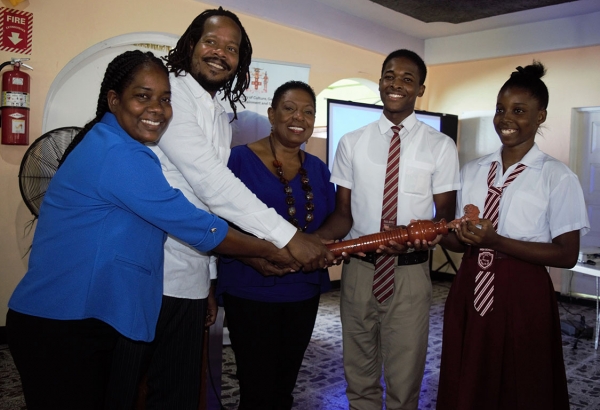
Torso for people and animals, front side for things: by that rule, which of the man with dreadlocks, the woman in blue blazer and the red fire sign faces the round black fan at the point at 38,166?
the red fire sign

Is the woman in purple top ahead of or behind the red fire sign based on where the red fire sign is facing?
ahead

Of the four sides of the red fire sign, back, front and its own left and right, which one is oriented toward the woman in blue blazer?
front

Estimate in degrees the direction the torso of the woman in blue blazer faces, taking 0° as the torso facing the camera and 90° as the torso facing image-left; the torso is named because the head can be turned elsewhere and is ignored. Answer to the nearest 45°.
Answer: approximately 270°
